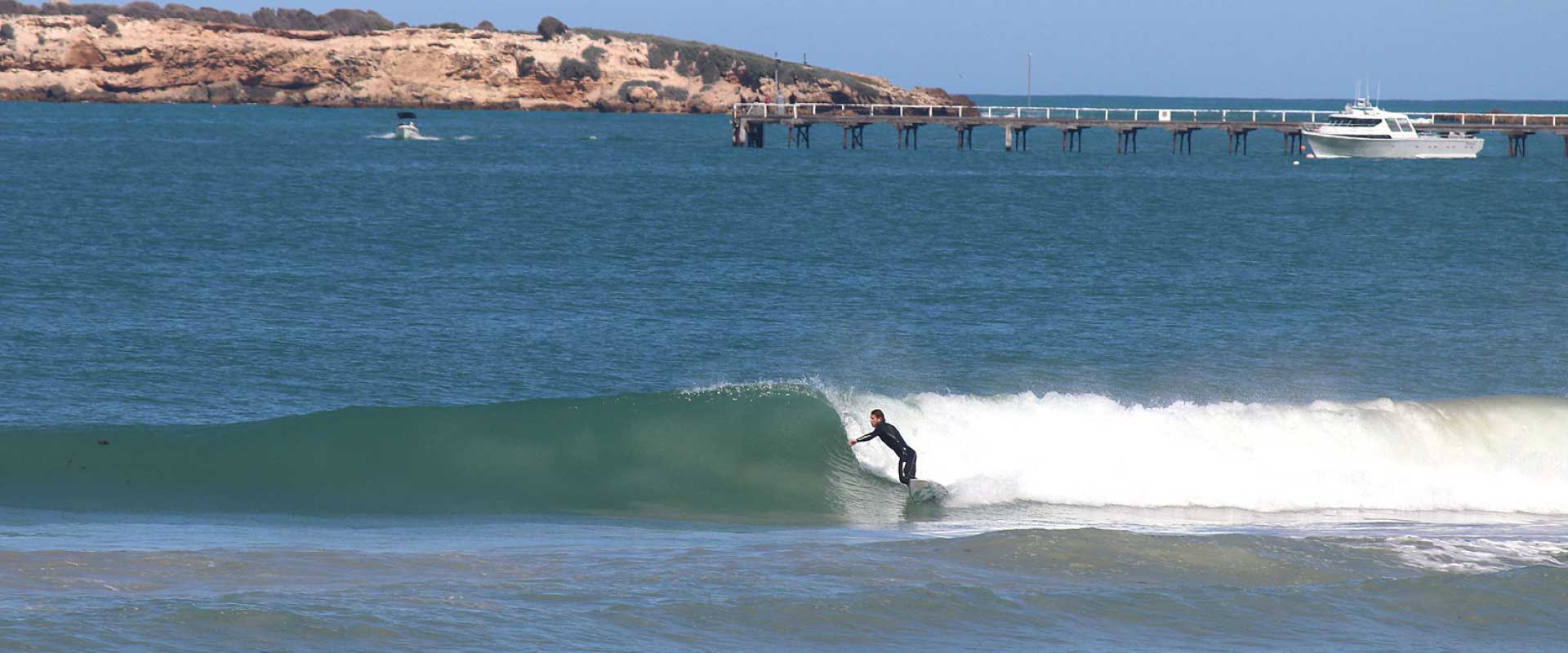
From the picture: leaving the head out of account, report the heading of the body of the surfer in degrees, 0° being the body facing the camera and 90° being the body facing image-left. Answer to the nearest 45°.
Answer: approximately 90°
